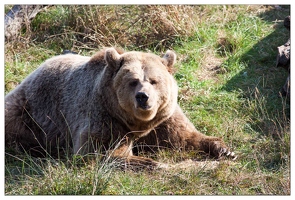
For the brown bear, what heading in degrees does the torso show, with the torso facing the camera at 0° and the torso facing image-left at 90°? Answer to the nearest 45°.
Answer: approximately 315°
